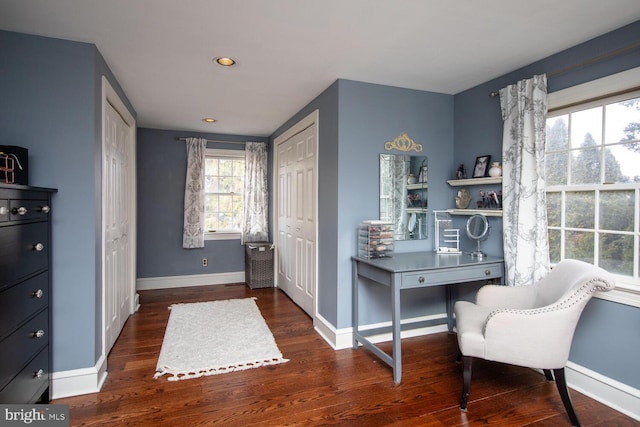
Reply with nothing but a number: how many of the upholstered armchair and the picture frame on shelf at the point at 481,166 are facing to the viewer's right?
0

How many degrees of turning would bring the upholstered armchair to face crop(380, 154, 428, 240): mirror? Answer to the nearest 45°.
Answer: approximately 45° to its right

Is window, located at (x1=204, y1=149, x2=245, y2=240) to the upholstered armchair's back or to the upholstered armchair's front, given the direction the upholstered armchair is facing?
to the front

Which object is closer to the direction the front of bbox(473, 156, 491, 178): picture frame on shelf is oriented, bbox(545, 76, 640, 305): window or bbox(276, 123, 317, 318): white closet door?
the white closet door

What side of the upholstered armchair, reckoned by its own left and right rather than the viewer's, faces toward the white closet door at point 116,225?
front

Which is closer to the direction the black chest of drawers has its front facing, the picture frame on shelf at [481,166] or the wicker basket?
the picture frame on shelf

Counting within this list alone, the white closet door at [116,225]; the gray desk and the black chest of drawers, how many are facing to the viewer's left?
0

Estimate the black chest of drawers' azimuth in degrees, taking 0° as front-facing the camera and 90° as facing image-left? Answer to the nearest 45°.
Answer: approximately 315°

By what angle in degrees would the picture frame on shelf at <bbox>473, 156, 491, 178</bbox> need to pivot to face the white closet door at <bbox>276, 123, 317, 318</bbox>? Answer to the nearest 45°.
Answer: approximately 45° to its right

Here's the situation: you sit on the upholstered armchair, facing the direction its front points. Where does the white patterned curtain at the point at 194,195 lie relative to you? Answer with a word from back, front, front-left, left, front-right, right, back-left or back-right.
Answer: front

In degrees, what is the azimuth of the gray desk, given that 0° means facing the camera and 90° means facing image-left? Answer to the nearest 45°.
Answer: approximately 315°

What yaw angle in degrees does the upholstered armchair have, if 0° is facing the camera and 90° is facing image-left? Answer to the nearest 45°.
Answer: approximately 90°

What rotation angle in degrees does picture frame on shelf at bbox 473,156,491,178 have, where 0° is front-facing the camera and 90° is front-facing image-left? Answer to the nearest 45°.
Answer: approximately 45°

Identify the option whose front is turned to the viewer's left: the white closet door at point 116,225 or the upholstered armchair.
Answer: the upholstered armchair
